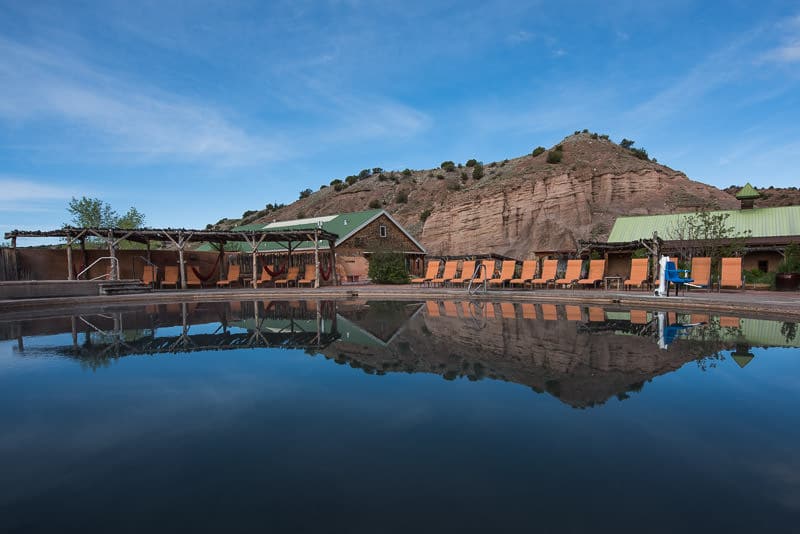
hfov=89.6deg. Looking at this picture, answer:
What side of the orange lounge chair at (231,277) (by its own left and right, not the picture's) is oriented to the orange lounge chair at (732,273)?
left

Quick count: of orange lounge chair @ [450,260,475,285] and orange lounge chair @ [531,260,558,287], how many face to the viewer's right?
0

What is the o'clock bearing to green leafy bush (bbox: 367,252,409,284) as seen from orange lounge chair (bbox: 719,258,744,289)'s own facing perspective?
The green leafy bush is roughly at 3 o'clock from the orange lounge chair.

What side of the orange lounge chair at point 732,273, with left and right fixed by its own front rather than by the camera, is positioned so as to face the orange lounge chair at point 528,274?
right

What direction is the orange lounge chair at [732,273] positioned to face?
toward the camera

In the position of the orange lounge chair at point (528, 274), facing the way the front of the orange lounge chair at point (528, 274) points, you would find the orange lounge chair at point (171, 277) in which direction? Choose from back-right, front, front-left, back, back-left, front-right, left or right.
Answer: front-right

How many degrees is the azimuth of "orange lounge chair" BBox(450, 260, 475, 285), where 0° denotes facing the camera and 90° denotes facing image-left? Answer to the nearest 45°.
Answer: approximately 45°

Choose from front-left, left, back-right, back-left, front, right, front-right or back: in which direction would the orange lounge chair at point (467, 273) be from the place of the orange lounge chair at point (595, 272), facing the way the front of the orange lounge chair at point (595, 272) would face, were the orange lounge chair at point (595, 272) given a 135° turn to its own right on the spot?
left

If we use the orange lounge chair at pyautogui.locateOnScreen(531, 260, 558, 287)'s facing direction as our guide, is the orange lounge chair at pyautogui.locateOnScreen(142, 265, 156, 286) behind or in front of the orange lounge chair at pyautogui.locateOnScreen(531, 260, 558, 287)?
in front

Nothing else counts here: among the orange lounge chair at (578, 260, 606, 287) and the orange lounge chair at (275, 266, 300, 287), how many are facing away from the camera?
0

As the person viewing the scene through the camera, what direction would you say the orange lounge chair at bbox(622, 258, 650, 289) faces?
facing the viewer and to the left of the viewer

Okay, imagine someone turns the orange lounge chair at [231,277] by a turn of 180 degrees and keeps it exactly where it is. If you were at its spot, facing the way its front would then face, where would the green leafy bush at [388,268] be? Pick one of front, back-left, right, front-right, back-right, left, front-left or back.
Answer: front-right

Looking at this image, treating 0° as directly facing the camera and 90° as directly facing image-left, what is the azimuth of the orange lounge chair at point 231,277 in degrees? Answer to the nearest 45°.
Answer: approximately 45°

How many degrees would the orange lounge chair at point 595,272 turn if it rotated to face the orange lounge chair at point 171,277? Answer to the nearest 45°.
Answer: approximately 45° to its right
